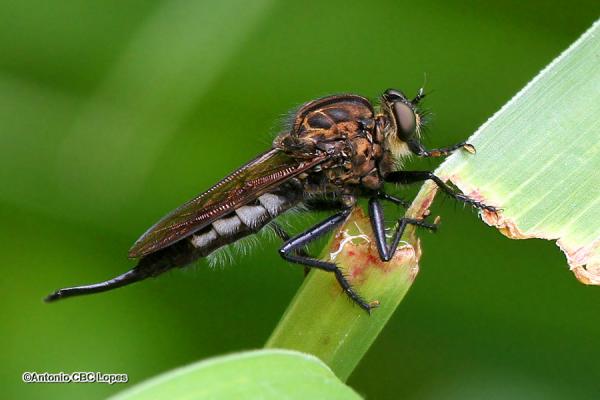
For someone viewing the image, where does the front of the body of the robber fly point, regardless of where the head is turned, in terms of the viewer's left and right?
facing to the right of the viewer

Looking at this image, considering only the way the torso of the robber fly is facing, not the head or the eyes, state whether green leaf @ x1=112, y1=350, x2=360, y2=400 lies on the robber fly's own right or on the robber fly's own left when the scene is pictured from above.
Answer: on the robber fly's own right
